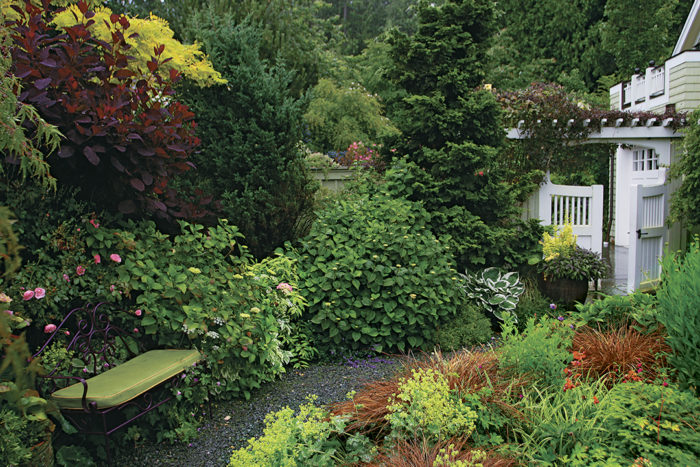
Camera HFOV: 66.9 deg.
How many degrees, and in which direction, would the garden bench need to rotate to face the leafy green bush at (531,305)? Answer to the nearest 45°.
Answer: approximately 45° to its left

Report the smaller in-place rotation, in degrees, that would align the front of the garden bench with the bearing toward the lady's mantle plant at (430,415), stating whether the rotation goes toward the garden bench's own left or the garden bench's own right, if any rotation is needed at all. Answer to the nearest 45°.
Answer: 0° — it already faces it

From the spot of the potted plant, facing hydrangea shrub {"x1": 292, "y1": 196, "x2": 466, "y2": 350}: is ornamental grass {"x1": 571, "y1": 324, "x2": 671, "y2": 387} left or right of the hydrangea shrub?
left

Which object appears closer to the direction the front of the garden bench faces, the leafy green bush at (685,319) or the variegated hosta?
the leafy green bush

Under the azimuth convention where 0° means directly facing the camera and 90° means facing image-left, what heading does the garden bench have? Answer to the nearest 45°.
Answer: approximately 315°

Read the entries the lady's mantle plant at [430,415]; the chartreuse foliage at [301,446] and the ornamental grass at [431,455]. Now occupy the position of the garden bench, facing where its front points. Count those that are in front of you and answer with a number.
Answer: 3

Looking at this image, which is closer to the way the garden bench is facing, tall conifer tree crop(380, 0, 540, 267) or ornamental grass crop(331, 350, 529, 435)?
the ornamental grass

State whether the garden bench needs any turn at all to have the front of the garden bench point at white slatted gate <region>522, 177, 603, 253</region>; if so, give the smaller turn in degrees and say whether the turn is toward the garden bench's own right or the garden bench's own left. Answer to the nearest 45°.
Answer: approximately 45° to the garden bench's own left

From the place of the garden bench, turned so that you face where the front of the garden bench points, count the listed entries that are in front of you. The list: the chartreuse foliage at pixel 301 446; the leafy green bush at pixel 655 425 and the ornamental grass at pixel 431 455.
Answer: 3
